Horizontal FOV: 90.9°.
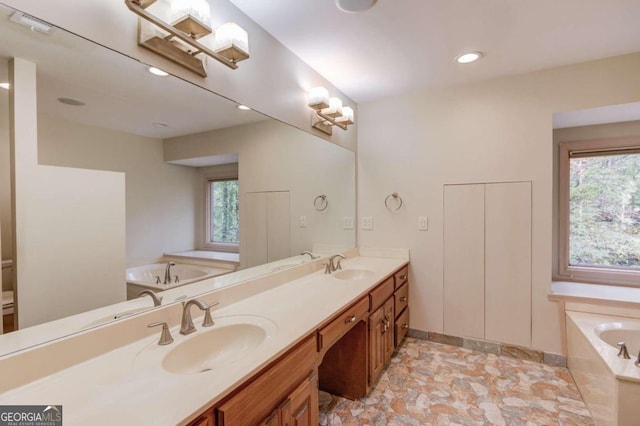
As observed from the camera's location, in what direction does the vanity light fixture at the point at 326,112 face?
facing the viewer and to the right of the viewer

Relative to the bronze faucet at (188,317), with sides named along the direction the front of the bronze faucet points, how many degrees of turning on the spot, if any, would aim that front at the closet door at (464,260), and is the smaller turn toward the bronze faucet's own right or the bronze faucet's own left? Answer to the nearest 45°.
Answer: approximately 45° to the bronze faucet's own left

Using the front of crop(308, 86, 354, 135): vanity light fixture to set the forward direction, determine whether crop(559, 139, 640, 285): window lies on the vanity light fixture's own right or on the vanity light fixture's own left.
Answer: on the vanity light fixture's own left

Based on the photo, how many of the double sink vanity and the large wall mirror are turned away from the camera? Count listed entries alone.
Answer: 0

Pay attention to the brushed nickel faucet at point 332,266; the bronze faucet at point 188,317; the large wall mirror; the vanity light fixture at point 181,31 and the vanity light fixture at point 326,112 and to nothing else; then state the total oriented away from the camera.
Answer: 0

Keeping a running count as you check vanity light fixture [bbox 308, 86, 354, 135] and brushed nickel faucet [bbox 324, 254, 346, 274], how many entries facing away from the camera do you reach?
0

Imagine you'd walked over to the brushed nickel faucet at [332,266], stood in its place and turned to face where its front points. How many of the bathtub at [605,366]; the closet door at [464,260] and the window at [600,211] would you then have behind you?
0

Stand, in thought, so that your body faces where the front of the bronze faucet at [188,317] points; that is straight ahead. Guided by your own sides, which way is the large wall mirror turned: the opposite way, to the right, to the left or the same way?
the same way

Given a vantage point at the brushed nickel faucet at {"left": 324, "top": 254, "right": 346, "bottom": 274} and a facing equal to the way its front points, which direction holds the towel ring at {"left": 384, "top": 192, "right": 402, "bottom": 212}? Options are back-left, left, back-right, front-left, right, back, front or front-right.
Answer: left

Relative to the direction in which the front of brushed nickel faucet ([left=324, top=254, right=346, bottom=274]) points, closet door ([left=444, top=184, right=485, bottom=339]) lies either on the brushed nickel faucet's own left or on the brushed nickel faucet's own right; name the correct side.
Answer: on the brushed nickel faucet's own left

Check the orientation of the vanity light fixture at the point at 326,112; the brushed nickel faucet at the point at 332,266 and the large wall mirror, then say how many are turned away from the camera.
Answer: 0

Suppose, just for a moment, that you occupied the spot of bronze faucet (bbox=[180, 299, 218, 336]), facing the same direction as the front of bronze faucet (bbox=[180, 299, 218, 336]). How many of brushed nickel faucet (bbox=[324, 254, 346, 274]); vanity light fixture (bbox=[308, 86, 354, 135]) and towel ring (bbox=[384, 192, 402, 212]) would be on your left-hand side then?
3

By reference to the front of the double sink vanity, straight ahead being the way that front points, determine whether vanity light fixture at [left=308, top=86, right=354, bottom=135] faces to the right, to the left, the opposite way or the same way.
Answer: the same way
